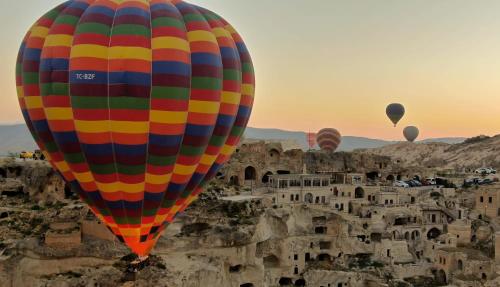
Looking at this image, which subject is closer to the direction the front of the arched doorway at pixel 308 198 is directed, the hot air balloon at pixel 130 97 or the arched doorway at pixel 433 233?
the hot air balloon

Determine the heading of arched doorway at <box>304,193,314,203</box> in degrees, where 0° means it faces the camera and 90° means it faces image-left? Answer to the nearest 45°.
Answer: approximately 0°

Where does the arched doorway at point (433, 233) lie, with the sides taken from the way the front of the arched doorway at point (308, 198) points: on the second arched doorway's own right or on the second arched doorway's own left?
on the second arched doorway's own left

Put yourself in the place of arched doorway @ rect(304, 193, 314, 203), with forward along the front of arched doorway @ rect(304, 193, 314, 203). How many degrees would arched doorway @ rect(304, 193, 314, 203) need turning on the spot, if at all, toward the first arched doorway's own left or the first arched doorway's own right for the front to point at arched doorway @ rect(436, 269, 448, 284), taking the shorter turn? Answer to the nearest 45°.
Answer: approximately 45° to the first arched doorway's own left
